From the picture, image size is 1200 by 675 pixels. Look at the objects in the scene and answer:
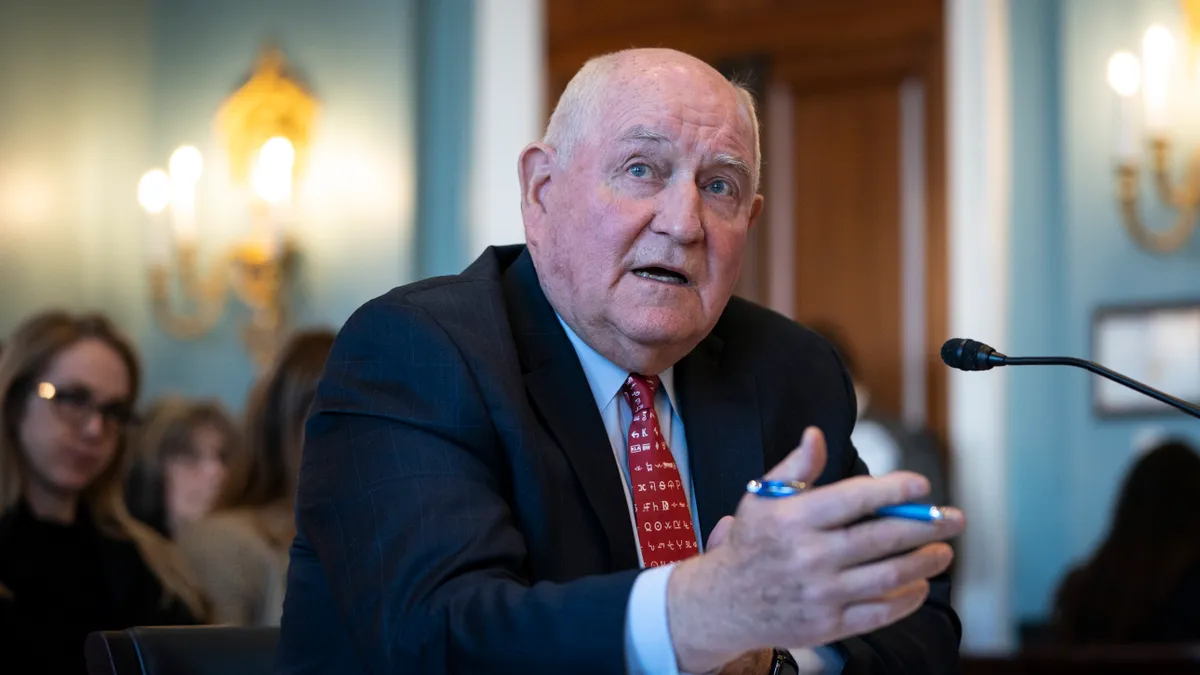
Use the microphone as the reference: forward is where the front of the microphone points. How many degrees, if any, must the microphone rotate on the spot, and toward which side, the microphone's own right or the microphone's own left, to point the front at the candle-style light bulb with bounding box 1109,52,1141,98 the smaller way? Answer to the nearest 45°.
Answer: approximately 90° to the microphone's own right

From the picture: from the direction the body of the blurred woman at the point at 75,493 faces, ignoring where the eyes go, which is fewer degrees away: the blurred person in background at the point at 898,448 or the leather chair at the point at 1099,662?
the leather chair

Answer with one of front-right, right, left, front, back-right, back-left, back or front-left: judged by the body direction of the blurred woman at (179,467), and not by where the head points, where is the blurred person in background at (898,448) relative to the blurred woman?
front-left

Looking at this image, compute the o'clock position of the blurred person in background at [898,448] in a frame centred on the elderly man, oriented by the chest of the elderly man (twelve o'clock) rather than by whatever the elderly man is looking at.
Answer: The blurred person in background is roughly at 8 o'clock from the elderly man.

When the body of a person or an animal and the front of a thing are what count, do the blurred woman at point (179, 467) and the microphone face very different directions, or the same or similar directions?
very different directions

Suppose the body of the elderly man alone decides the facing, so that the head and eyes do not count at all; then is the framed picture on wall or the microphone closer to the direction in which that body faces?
the microphone

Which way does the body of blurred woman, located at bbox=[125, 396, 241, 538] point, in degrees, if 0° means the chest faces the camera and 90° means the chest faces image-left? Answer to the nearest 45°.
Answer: approximately 315°

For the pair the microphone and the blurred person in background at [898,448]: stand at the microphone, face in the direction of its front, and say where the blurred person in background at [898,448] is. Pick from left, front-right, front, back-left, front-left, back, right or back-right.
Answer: right

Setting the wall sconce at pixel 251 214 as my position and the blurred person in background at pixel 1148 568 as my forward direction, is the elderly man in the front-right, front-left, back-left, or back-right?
front-right

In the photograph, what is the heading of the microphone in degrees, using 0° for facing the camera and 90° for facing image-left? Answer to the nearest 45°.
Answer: approximately 90°

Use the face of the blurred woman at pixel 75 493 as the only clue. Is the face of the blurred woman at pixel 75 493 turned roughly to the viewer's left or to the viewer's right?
to the viewer's right

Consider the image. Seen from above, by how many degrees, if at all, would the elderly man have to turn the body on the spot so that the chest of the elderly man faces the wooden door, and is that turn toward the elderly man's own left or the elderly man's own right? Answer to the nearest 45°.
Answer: approximately 135° to the elderly man's own left

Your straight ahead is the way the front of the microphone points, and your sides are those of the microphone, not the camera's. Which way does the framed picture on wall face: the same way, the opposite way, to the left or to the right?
to the left

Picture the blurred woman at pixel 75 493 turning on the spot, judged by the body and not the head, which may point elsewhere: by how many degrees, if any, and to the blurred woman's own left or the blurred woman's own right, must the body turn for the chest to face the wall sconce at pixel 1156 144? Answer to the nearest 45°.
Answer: approximately 45° to the blurred woman's own left
